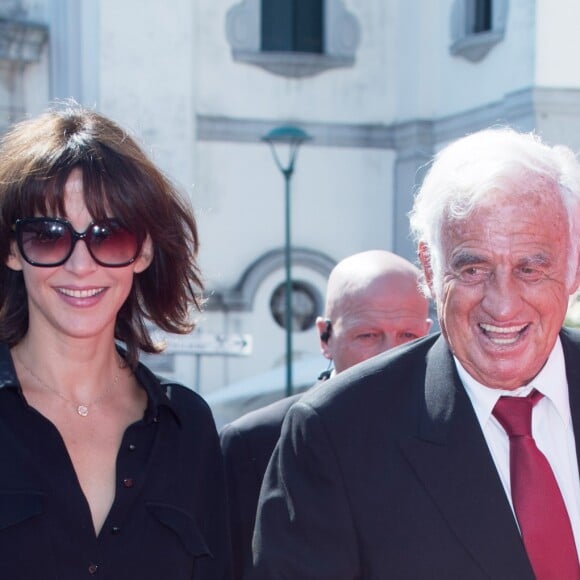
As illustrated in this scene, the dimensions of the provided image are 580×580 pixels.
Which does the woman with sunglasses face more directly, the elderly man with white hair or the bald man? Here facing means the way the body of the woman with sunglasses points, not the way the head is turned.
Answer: the elderly man with white hair

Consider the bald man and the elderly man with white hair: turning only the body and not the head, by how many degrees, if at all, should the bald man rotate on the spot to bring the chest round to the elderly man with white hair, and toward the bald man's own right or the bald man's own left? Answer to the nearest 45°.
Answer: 0° — they already face them

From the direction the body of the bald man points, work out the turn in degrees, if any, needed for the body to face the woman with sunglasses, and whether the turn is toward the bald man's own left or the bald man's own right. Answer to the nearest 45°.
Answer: approximately 45° to the bald man's own right

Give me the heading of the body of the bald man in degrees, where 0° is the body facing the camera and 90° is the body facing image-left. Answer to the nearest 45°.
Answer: approximately 0°

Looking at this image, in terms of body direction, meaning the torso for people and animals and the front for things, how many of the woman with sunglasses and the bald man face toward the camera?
2
